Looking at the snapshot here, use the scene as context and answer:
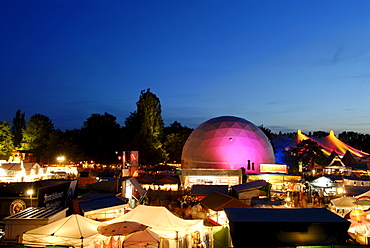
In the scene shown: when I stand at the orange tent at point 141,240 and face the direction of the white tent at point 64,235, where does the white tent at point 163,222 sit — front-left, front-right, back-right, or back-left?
back-right

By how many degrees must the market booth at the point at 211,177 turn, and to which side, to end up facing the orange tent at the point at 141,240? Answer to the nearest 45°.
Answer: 0° — it already faces it

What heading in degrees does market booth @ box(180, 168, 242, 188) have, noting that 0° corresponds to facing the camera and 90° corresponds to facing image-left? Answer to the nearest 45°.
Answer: approximately 0°

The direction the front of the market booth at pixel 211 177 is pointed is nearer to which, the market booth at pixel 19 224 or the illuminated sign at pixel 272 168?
the market booth

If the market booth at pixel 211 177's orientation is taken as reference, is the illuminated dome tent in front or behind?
behind

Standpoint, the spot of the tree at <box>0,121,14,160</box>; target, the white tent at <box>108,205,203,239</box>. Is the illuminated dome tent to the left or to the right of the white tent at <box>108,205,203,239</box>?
left

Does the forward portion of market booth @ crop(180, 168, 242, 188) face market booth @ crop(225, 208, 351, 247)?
yes

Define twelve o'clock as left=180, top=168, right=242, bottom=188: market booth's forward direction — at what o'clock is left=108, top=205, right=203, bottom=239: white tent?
The white tent is roughly at 12 o'clock from the market booth.

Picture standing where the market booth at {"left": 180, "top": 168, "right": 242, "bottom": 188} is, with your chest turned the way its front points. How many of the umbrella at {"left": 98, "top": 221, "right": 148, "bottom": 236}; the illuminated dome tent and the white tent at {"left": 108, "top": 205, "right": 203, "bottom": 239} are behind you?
1

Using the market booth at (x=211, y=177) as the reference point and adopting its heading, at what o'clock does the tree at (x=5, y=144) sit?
The tree is roughly at 4 o'clock from the market booth.

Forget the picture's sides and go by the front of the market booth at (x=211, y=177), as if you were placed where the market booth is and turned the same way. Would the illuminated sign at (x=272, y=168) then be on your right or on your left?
on your left

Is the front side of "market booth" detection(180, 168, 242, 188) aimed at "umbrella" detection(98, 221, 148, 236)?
yes
